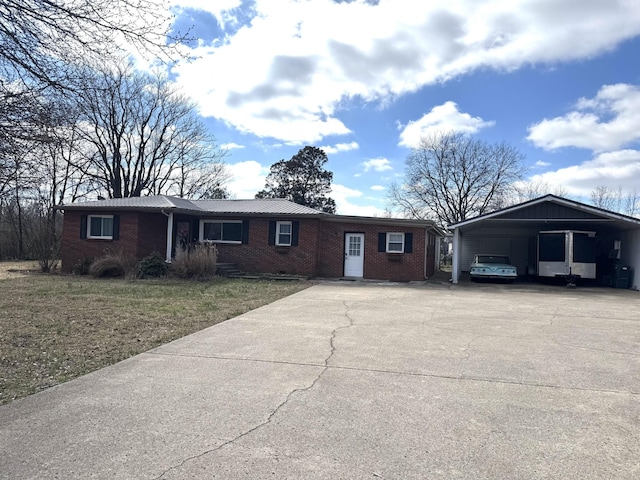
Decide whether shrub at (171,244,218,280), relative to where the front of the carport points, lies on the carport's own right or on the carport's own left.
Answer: on the carport's own right

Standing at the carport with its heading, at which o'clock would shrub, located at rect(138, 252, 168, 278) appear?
The shrub is roughly at 2 o'clock from the carport.

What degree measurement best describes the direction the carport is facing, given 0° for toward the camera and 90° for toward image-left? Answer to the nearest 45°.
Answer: approximately 0°

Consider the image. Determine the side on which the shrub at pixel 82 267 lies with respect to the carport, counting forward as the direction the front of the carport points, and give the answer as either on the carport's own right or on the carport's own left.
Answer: on the carport's own right
